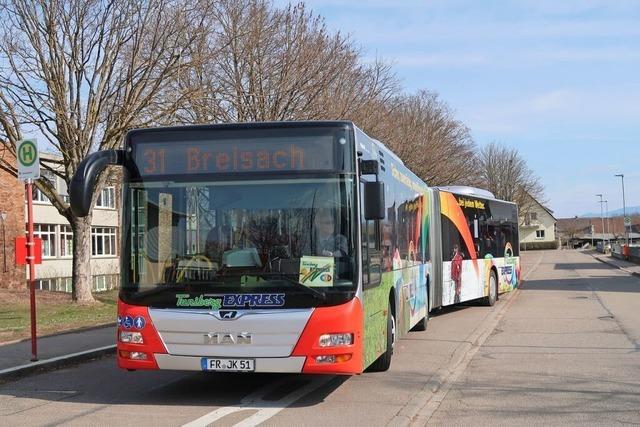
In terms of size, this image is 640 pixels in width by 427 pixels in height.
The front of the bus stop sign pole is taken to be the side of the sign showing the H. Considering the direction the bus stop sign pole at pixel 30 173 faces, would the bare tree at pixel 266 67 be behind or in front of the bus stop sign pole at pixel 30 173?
behind

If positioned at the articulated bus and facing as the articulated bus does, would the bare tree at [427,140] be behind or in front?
behind

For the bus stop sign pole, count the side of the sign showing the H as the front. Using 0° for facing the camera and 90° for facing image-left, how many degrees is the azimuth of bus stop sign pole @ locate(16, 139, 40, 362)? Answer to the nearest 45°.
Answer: approximately 0°

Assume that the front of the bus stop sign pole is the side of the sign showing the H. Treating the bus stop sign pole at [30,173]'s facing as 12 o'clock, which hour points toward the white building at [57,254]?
The white building is roughly at 6 o'clock from the bus stop sign pole.

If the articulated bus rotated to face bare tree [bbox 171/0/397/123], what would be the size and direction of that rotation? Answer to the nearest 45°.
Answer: approximately 135° to its right

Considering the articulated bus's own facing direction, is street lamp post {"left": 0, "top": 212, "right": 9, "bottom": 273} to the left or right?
on its right

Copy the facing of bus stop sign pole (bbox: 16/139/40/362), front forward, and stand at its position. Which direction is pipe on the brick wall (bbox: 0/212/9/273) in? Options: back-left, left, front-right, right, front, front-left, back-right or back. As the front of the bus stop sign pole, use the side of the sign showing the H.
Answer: back

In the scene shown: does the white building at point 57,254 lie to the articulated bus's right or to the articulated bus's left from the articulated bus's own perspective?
on its right

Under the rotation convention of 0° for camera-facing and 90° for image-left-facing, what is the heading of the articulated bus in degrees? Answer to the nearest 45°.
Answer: approximately 45°

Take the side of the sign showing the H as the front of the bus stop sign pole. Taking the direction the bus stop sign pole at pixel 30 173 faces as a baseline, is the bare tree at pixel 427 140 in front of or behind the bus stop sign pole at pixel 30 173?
behind
